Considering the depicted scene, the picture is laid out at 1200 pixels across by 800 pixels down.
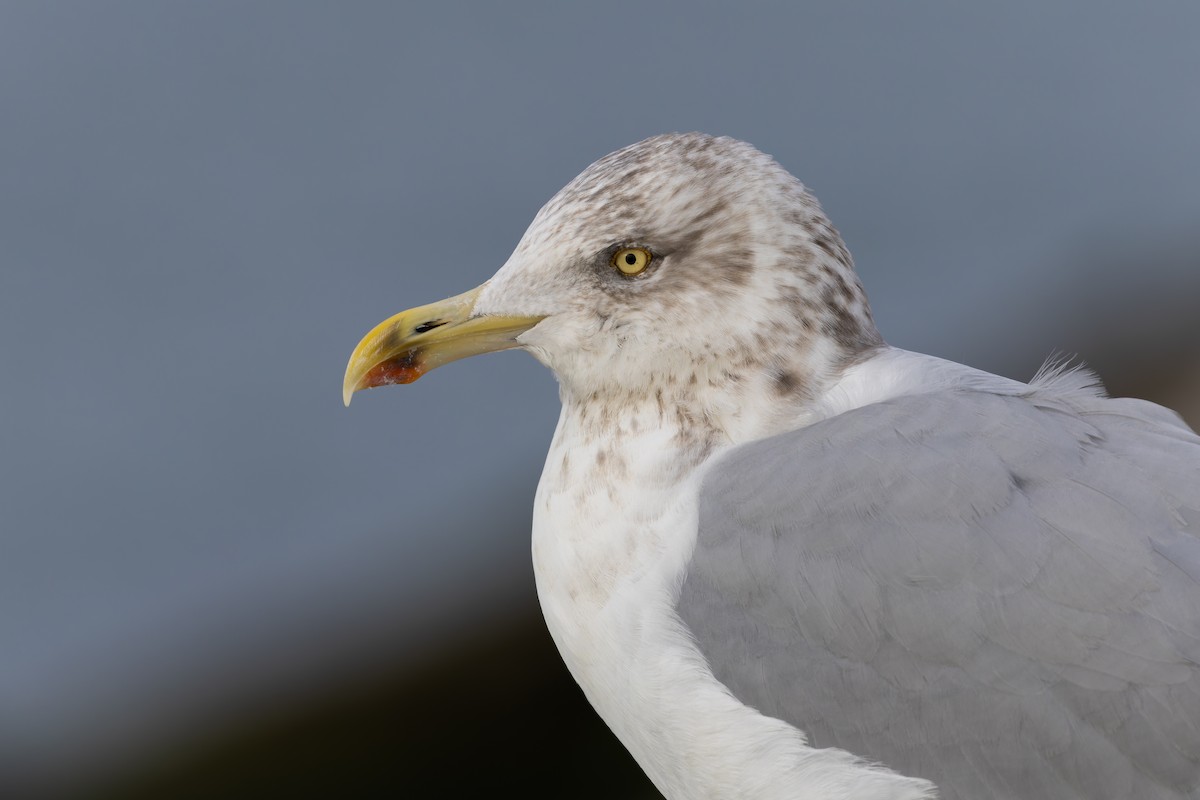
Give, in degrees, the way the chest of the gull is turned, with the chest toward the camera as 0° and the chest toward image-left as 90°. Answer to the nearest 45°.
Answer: approximately 90°
